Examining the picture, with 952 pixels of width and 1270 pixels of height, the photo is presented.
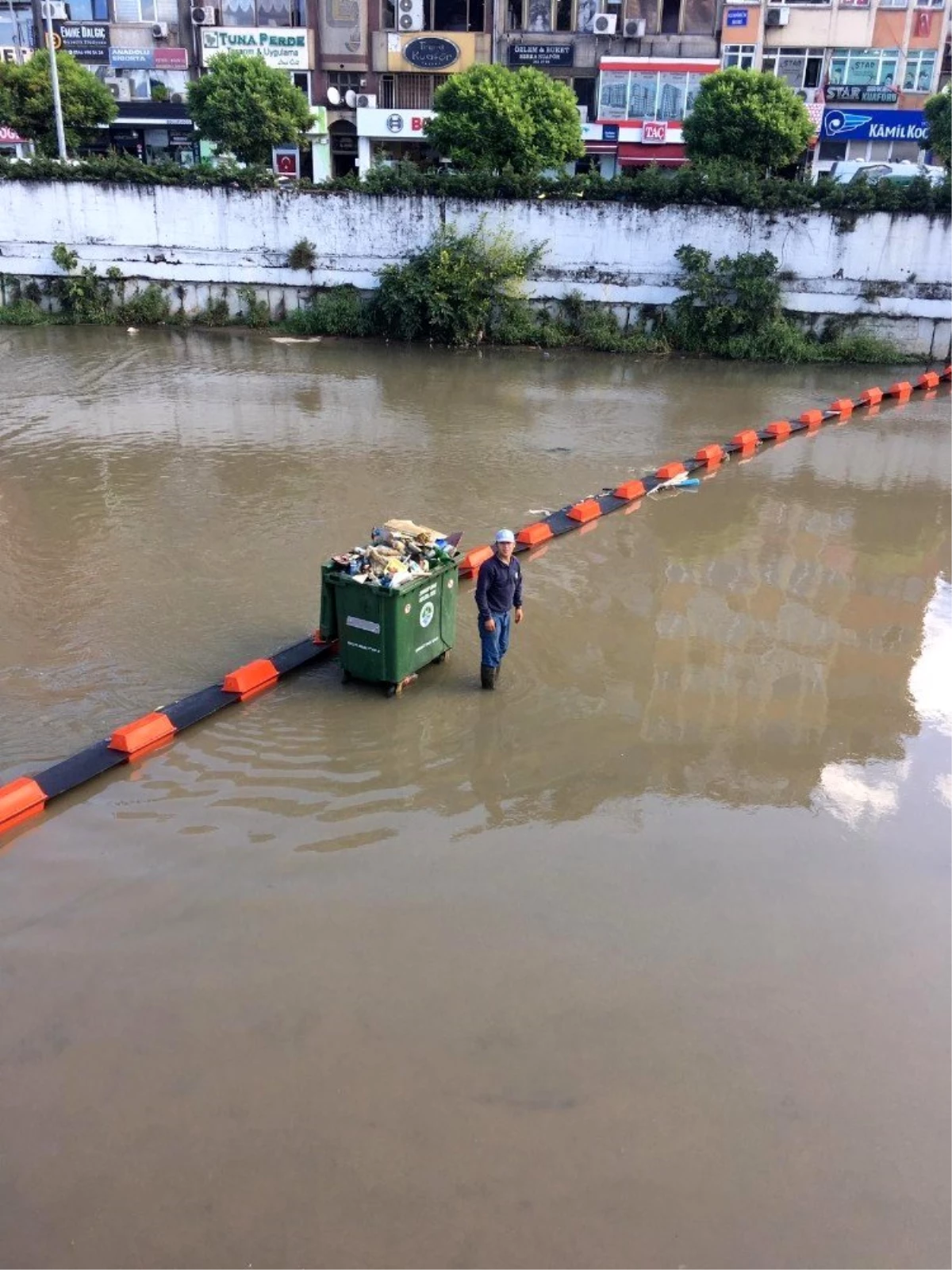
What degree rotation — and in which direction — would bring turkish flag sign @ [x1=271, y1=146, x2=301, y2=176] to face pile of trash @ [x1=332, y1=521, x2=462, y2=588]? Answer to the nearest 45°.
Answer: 0° — it already faces it

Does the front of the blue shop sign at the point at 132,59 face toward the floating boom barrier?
yes

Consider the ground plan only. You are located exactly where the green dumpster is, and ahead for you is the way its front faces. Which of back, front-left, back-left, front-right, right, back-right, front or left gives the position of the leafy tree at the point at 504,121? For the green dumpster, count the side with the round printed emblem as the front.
back-left

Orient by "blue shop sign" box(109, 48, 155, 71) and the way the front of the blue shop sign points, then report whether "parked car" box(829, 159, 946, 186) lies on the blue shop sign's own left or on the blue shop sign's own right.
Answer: on the blue shop sign's own left

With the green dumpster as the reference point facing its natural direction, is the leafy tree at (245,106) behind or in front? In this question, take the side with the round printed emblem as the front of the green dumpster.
behind

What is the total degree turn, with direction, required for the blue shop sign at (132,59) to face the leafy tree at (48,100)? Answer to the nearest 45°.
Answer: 0° — it already faces it

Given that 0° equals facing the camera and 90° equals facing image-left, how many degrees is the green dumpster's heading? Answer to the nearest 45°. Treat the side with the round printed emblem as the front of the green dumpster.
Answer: approximately 315°

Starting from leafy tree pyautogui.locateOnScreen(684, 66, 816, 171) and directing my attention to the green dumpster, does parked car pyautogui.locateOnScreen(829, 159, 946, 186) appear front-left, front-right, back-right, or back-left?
back-left
